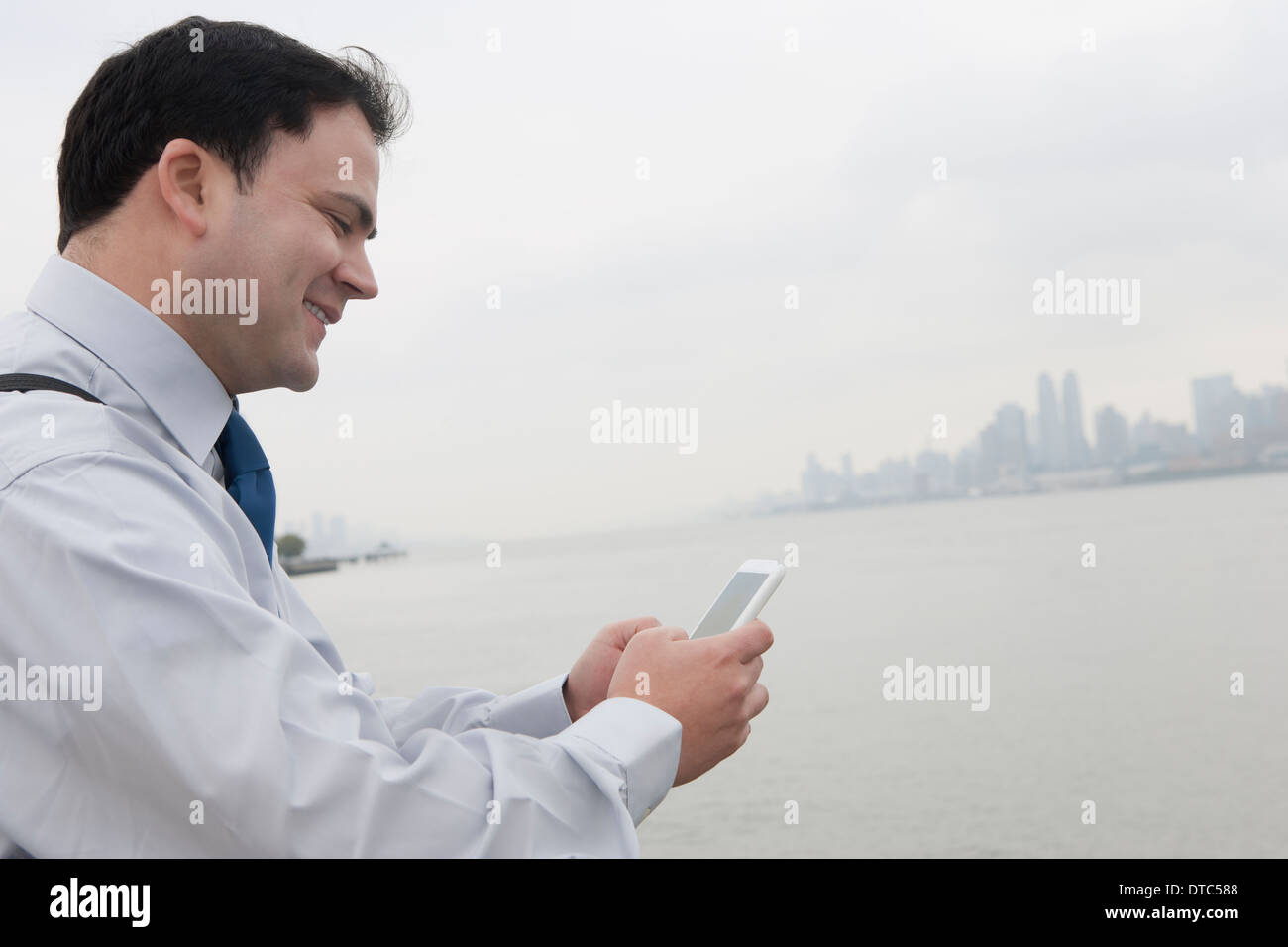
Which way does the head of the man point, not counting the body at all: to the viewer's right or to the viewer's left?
to the viewer's right

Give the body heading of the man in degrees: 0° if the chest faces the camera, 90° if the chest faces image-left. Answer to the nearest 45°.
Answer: approximately 270°
